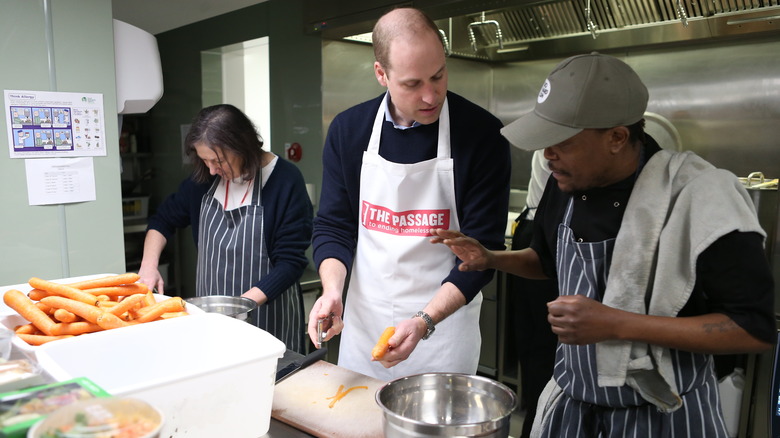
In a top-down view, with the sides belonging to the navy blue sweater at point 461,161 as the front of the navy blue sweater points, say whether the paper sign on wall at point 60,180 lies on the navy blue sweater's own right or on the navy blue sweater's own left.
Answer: on the navy blue sweater's own right

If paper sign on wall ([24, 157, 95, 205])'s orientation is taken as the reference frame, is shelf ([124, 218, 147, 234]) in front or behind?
behind

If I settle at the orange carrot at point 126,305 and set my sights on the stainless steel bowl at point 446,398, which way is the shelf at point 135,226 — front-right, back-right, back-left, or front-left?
back-left

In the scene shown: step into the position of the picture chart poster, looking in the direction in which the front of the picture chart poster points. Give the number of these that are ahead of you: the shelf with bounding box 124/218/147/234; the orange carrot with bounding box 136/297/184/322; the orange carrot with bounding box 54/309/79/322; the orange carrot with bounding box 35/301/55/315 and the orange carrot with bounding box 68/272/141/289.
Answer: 4

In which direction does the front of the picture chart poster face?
toward the camera

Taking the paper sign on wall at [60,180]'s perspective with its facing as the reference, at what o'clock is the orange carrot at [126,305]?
The orange carrot is roughly at 12 o'clock from the paper sign on wall.

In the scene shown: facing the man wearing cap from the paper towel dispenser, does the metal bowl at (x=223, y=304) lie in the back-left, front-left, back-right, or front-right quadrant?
front-right

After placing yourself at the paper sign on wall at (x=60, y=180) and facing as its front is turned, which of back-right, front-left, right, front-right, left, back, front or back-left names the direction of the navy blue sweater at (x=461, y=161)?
front-left

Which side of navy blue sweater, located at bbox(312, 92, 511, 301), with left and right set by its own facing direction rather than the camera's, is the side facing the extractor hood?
back

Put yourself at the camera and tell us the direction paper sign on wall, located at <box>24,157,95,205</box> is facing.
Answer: facing the viewer

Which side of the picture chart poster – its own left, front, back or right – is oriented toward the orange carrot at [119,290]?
front

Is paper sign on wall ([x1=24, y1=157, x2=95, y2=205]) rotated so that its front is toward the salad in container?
yes
